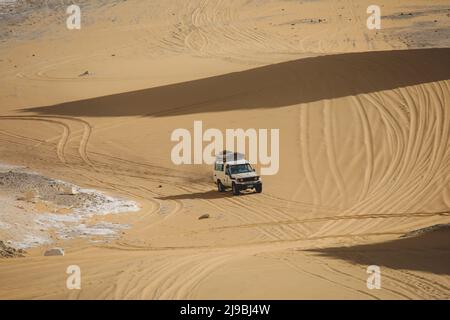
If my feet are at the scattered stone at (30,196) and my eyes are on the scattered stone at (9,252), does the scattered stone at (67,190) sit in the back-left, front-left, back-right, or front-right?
back-left

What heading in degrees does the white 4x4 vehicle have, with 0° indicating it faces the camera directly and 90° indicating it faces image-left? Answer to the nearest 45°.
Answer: approximately 315°

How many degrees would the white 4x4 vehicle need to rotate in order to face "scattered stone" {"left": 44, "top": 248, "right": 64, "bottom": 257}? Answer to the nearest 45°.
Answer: approximately 90° to its right

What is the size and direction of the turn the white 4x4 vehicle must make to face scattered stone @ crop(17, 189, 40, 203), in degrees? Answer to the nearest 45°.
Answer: approximately 135° to its right

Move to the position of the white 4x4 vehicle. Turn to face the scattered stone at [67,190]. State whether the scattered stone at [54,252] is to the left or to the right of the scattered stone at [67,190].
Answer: left

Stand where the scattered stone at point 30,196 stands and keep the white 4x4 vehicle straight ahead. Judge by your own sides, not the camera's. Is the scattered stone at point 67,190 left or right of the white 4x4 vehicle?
left

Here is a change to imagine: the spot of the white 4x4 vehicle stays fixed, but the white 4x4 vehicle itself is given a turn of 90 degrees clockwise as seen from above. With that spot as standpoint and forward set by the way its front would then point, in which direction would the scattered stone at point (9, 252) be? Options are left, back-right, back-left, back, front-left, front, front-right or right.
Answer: front

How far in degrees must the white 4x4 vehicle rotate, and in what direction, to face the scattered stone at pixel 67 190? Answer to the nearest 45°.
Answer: approximately 135° to its right
